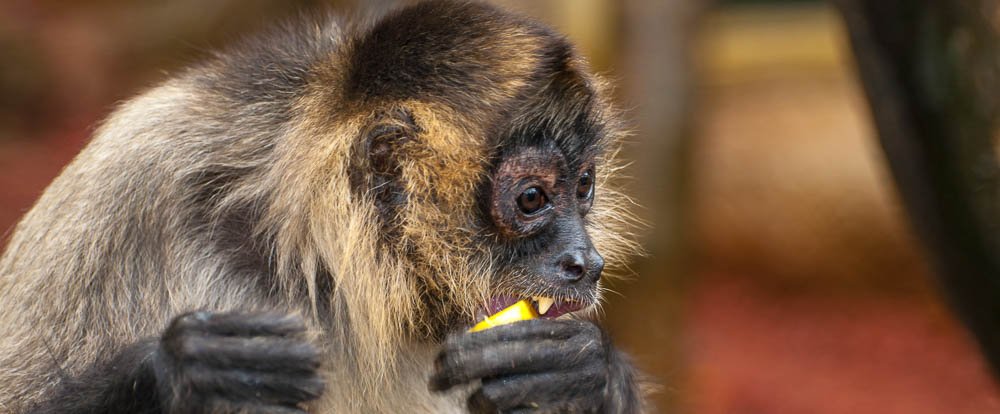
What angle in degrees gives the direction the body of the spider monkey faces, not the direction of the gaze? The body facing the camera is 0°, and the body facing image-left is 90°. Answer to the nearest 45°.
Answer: approximately 270°
